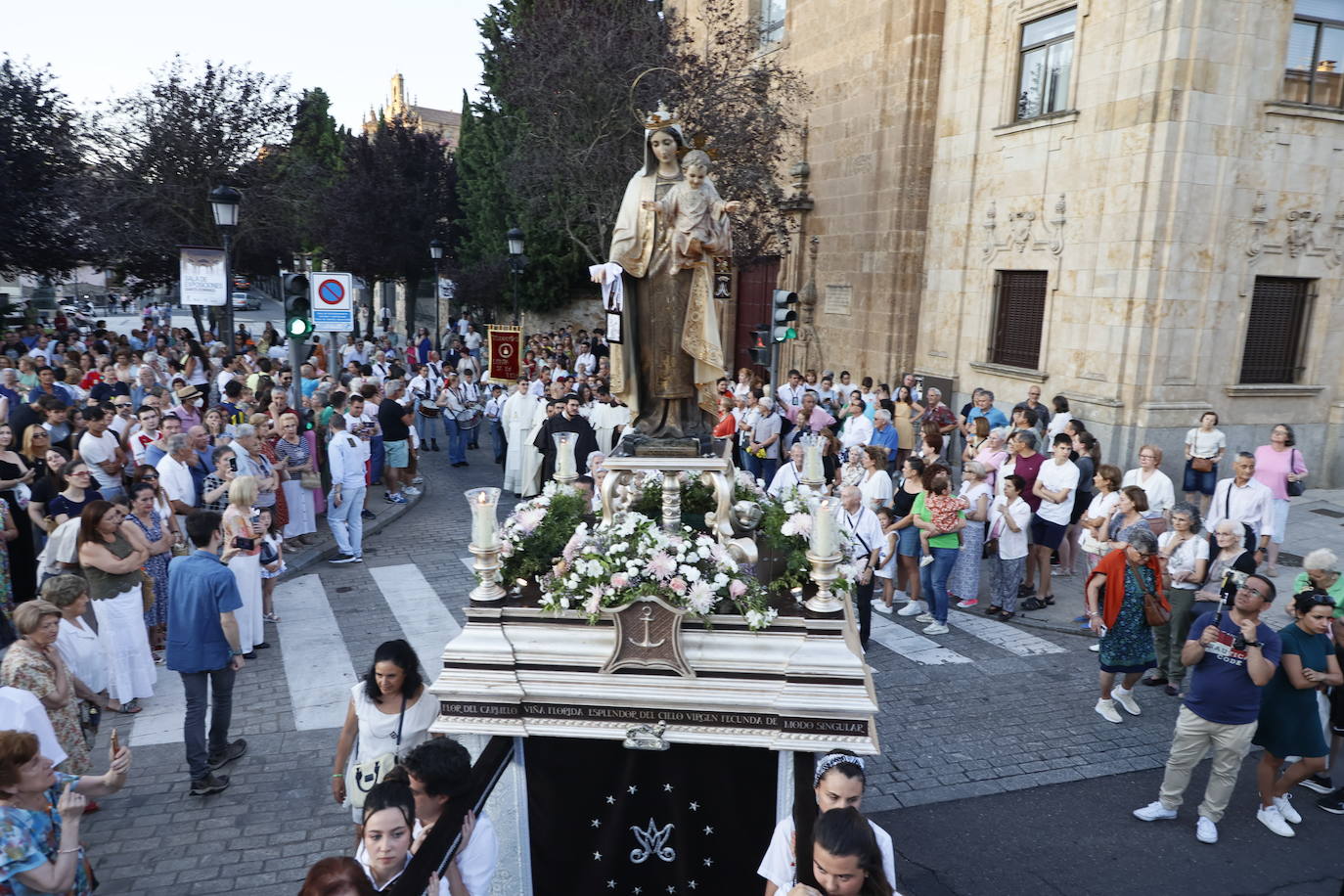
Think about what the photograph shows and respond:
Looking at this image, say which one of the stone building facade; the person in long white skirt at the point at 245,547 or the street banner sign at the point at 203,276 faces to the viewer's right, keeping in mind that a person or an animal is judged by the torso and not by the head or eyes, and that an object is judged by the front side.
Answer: the person in long white skirt

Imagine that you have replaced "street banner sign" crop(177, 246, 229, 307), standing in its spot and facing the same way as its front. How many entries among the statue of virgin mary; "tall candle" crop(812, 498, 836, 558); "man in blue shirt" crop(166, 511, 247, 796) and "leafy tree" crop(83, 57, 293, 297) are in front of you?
3

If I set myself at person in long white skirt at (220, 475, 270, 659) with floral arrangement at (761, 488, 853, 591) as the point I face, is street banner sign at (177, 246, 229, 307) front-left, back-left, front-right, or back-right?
back-left

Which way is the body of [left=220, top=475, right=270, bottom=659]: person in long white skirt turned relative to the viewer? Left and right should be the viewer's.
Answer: facing to the right of the viewer

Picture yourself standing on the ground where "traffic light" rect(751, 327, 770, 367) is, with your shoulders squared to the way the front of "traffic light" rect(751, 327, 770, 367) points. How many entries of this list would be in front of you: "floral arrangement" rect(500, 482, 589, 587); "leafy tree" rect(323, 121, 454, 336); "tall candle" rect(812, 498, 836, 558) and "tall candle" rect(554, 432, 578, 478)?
3

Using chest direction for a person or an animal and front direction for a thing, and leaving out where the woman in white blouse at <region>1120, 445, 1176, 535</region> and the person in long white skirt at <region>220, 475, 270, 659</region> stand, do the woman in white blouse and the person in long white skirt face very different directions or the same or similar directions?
very different directions

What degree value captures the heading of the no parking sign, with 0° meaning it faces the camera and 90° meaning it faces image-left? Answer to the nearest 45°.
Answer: approximately 0°

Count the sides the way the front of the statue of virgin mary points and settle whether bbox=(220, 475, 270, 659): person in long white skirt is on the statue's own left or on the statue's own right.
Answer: on the statue's own right

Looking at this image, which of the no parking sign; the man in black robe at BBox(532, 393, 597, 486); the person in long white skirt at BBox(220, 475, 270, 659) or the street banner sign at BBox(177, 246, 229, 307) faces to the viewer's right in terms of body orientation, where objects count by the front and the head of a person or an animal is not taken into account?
the person in long white skirt
